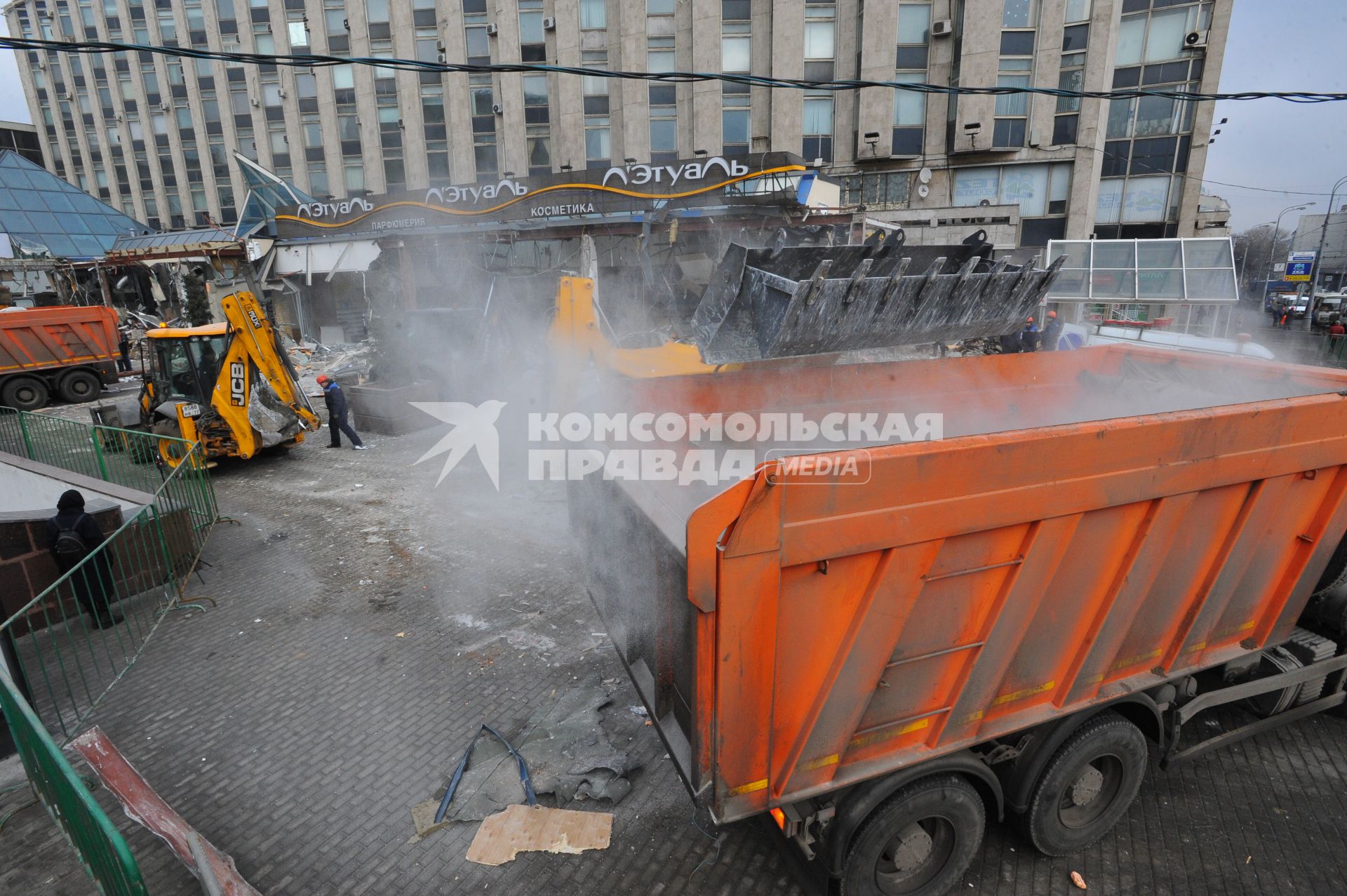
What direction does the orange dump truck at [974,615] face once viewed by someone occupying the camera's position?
facing away from the viewer and to the right of the viewer

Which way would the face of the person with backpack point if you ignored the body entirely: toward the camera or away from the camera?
away from the camera

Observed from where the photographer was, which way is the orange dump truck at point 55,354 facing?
facing to the left of the viewer

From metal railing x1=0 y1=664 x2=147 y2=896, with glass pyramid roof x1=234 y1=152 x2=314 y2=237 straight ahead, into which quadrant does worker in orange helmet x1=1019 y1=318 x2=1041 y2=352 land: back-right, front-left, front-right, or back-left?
front-right

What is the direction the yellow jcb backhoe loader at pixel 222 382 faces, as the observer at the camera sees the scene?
facing away from the viewer and to the left of the viewer

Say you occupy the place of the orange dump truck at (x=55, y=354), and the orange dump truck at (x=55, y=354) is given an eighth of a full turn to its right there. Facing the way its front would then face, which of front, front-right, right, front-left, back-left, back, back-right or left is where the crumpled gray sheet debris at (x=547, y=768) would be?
back-left

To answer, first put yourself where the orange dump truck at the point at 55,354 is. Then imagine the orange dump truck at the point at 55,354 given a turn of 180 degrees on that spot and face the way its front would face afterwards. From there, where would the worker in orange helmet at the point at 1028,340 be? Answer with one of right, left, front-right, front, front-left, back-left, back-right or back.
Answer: front-right
